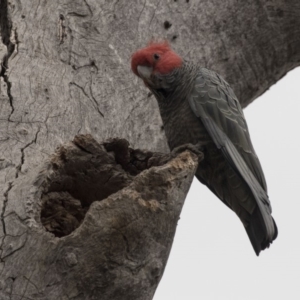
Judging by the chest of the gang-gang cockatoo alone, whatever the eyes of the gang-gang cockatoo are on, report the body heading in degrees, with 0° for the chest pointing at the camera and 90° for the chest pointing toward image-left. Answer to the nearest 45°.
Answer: approximately 90°
